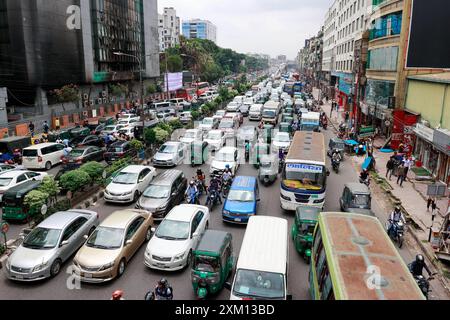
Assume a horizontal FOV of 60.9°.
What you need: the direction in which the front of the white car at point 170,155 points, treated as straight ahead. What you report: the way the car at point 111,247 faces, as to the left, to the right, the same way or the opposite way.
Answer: the same way

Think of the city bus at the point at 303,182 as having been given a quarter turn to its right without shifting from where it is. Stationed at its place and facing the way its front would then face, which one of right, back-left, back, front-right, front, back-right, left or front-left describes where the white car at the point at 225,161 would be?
front-right

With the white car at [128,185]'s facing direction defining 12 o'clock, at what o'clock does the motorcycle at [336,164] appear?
The motorcycle is roughly at 7 o'clock from the white car.

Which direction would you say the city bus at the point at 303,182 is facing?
toward the camera

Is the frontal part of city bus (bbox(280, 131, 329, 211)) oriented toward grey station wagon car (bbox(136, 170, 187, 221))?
no

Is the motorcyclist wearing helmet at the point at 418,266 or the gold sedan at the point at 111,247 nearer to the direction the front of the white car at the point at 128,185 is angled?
the gold sedan

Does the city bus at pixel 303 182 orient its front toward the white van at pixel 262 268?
yes

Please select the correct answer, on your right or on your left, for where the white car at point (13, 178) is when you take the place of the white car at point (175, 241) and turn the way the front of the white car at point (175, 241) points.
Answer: on your right

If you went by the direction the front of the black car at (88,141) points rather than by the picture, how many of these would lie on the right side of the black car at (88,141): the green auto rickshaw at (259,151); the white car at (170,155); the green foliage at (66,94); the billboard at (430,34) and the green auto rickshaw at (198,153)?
4

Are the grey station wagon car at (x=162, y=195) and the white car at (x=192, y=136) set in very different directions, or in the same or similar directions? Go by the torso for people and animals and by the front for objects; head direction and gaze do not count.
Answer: same or similar directions

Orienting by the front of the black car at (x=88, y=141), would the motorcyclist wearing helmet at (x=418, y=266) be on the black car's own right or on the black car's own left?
on the black car's own right

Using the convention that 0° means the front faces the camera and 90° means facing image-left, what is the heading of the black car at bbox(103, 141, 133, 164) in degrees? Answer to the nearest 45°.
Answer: approximately 225°

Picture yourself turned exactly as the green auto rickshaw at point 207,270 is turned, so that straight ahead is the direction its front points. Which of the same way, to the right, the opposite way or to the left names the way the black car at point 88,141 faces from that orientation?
the opposite way

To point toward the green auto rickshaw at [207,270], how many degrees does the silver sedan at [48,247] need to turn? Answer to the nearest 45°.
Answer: approximately 90° to its left

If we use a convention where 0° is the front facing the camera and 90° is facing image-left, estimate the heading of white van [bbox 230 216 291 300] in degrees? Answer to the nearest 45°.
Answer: approximately 0°

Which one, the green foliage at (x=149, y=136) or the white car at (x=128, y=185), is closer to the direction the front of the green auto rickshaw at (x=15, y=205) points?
the green foliage

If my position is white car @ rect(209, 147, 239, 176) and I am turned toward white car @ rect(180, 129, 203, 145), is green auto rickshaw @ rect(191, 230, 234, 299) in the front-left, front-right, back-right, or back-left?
back-left
